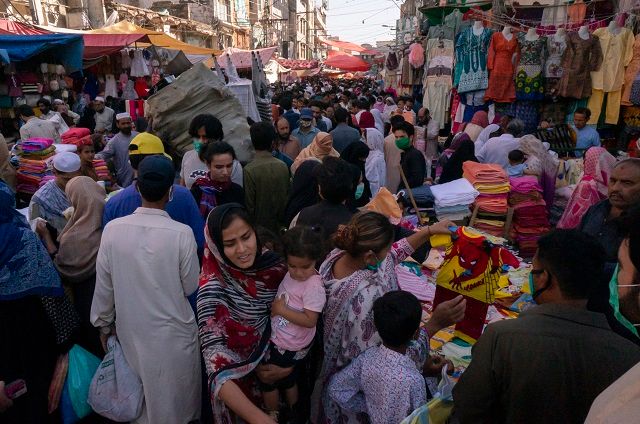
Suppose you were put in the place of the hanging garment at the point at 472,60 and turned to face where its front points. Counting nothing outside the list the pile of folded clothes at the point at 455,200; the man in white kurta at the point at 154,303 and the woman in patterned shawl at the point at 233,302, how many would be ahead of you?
3

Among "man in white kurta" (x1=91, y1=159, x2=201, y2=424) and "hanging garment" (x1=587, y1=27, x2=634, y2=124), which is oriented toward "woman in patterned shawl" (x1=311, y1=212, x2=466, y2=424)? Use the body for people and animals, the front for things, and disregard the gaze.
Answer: the hanging garment

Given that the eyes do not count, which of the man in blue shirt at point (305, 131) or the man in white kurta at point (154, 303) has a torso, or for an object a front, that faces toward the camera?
the man in blue shirt

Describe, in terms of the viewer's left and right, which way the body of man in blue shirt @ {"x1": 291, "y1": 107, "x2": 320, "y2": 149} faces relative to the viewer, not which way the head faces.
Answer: facing the viewer

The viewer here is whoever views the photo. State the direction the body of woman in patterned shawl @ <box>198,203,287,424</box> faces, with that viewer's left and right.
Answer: facing the viewer and to the right of the viewer

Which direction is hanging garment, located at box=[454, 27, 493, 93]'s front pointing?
toward the camera

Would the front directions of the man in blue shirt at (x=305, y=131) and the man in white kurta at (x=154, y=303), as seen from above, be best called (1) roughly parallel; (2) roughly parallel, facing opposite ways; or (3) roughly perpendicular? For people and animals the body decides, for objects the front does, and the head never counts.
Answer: roughly parallel, facing opposite ways

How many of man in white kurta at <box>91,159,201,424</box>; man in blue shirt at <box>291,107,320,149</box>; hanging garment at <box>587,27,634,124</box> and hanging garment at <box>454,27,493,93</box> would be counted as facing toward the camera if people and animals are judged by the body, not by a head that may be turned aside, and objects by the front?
3

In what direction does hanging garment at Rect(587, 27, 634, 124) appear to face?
toward the camera

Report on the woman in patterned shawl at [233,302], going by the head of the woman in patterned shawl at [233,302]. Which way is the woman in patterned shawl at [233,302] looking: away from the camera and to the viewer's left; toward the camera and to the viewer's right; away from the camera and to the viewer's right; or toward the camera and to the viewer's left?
toward the camera and to the viewer's right

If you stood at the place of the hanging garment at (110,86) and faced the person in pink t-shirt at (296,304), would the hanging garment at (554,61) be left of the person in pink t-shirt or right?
left

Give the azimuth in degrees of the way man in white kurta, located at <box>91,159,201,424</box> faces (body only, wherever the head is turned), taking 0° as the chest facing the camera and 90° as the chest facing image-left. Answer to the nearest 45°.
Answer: approximately 180°

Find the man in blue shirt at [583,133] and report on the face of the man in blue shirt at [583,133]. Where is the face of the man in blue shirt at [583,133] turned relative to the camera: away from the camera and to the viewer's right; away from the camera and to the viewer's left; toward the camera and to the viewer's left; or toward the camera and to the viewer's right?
toward the camera and to the viewer's left

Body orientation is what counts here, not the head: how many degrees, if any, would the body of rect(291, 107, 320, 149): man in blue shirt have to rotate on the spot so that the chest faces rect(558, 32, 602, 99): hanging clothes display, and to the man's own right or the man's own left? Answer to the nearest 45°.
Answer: approximately 90° to the man's own left

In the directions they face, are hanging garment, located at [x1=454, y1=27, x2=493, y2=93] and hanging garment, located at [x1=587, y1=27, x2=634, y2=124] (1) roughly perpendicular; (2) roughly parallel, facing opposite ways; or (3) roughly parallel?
roughly parallel

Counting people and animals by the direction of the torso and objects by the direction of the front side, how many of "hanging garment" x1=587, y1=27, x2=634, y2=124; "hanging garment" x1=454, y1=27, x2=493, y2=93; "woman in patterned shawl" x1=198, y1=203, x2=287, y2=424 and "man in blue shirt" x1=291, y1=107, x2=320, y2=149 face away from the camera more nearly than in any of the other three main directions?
0

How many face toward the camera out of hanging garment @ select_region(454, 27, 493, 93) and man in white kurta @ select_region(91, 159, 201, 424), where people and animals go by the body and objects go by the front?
1
